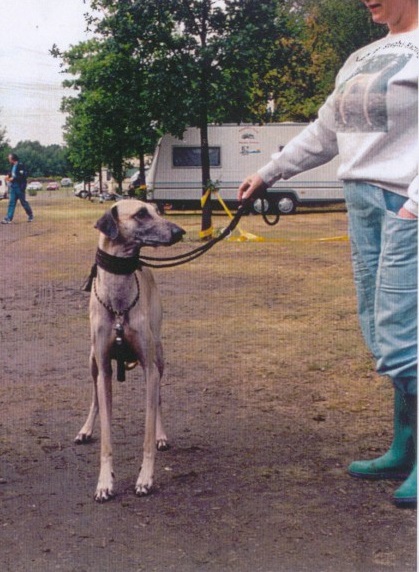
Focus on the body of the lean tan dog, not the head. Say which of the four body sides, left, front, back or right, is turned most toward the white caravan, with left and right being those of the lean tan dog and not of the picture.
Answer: back

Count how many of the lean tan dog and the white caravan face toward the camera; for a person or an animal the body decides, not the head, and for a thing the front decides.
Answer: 1

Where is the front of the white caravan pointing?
to the viewer's left

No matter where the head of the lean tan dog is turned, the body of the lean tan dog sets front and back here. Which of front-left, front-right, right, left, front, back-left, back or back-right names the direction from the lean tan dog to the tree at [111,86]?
back

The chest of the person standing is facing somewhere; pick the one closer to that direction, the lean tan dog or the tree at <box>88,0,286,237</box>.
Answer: the lean tan dog

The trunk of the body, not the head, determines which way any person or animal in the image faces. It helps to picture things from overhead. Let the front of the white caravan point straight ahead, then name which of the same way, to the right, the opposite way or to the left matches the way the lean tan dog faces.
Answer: to the left

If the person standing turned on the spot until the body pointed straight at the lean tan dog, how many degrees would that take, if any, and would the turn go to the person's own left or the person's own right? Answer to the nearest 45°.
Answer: approximately 45° to the person's own right

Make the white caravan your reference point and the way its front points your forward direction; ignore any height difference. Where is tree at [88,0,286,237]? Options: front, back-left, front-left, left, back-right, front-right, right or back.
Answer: left

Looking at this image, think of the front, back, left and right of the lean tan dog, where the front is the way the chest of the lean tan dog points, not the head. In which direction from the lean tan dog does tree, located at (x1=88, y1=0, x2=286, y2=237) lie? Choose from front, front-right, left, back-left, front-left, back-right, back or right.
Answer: back

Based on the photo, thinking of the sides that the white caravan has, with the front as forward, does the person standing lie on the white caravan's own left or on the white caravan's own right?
on the white caravan's own left
